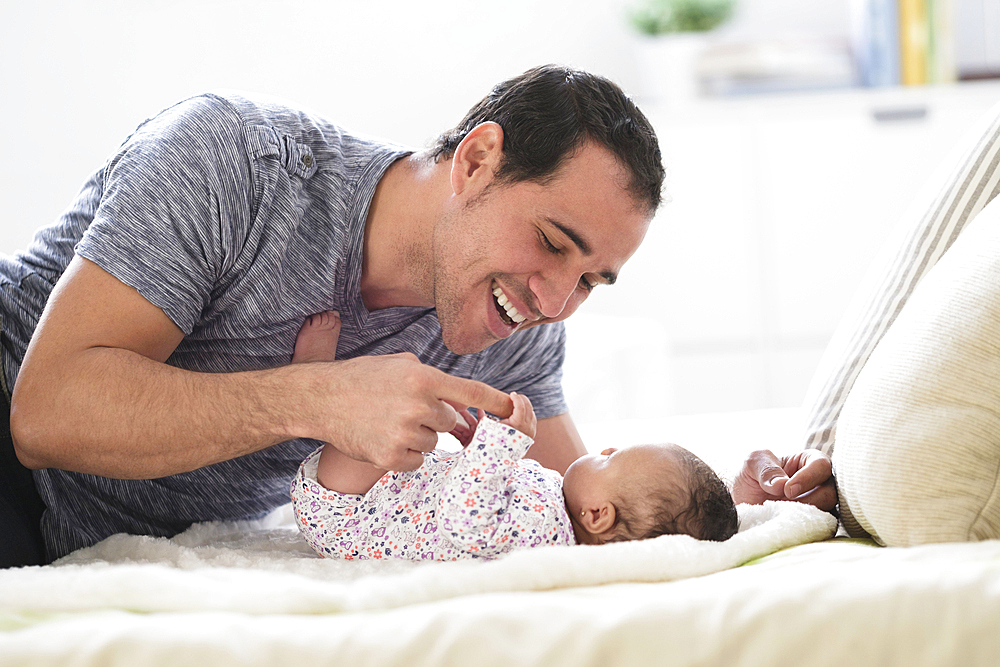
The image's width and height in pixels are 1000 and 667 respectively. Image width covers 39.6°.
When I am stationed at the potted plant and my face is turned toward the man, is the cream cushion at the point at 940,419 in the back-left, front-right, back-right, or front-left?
front-left

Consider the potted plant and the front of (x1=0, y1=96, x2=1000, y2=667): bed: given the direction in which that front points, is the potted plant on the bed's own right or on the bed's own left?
on the bed's own right

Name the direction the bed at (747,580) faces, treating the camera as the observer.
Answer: facing to the left of the viewer
